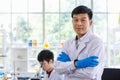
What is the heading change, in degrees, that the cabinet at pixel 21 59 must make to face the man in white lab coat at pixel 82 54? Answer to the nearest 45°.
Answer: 0° — it already faces them

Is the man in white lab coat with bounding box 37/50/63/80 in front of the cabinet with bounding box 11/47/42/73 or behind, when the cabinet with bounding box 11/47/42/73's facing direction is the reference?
in front

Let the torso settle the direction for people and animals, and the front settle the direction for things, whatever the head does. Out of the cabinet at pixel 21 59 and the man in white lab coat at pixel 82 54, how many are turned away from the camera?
0

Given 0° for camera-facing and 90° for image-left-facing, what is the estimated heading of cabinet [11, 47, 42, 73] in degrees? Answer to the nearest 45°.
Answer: approximately 0°

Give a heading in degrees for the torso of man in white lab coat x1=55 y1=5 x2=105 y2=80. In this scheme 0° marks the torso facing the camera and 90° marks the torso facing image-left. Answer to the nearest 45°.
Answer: approximately 45°

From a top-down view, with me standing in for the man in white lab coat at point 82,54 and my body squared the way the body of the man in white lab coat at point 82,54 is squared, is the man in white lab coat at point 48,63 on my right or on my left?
on my right

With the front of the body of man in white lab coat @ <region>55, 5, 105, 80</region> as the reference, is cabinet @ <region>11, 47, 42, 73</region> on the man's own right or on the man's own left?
on the man's own right
